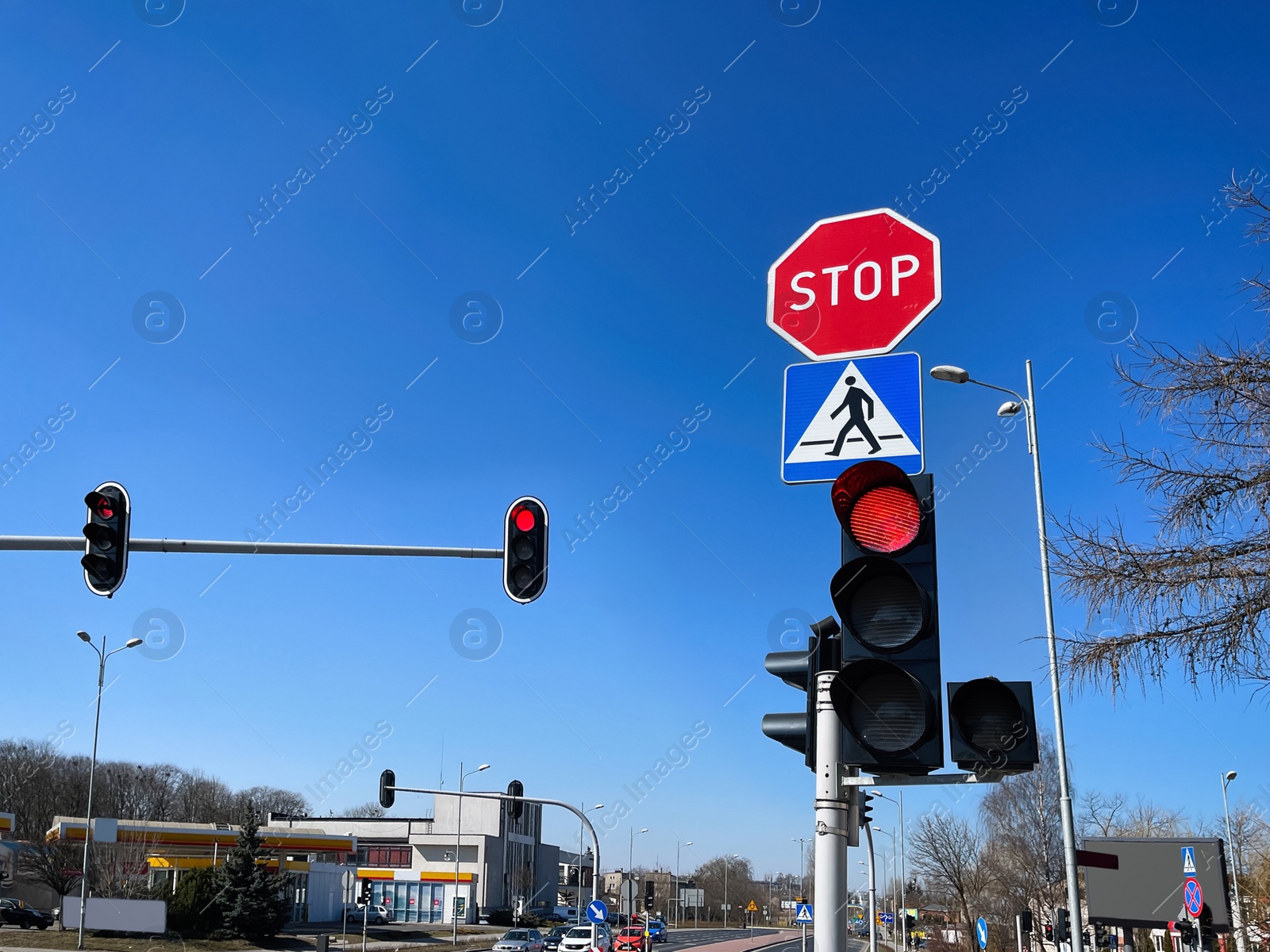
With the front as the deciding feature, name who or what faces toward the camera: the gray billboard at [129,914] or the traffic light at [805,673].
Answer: the gray billboard

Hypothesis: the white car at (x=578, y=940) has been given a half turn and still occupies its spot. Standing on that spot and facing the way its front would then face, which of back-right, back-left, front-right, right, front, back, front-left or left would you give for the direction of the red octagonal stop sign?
back-right

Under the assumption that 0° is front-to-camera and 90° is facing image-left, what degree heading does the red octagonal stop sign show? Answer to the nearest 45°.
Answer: approximately 0°

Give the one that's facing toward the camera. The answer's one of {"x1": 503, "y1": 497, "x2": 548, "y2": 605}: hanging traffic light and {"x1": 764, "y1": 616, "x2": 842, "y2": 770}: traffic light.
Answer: the hanging traffic light

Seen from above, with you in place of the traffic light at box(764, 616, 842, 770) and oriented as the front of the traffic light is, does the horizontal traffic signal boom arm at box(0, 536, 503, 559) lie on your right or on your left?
on your right

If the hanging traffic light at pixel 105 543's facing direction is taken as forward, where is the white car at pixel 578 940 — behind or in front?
behind

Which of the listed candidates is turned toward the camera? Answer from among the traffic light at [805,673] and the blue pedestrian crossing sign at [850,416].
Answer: the blue pedestrian crossing sign

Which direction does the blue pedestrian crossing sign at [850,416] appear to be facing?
toward the camera

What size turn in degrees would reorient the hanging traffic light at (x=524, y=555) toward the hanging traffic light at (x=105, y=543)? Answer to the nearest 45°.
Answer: approximately 90° to its right

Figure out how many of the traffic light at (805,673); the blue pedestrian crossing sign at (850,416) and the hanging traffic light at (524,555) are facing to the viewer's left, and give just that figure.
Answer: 1

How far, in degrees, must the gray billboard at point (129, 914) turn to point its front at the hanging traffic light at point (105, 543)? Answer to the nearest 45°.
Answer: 0° — it already faces it

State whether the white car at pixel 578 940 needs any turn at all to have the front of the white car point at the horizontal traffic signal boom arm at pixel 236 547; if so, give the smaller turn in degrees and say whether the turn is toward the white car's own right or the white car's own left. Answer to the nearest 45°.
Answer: approximately 45° to the white car's own left

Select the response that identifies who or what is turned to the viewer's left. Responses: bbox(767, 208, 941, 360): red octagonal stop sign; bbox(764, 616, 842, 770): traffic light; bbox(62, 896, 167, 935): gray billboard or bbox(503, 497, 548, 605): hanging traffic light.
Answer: the traffic light

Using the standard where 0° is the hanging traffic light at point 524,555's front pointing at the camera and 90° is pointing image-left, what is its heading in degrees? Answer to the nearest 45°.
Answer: approximately 0°

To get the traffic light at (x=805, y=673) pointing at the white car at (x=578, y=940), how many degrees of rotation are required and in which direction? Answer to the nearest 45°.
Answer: approximately 90° to its right

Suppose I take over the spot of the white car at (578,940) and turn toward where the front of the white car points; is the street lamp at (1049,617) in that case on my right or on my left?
on my left
